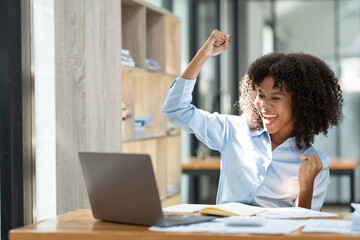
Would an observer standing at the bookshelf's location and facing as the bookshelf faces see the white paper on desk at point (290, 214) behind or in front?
in front

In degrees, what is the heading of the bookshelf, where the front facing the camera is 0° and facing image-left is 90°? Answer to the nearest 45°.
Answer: approximately 315°

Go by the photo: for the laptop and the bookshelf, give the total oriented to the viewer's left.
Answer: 0

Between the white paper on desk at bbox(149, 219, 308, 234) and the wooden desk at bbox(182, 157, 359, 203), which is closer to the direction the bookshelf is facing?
the white paper on desk

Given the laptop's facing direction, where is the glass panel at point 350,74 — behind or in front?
in front

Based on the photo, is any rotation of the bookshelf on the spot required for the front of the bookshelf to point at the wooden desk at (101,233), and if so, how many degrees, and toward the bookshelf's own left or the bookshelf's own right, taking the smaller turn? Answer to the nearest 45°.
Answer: approximately 45° to the bookshelf's own right

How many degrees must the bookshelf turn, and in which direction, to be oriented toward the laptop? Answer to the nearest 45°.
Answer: approximately 45° to its right

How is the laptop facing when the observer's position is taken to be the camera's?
facing away from the viewer and to the right of the viewer

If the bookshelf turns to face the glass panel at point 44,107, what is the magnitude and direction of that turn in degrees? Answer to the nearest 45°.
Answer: approximately 90° to its right

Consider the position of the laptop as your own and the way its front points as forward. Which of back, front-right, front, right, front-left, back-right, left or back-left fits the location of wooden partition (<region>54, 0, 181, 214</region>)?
front-left
